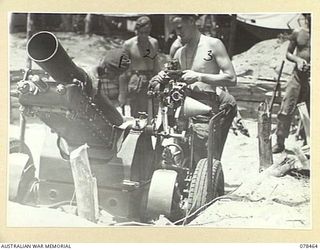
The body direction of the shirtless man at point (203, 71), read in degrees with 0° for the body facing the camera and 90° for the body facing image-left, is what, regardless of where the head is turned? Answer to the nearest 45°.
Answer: approximately 45°

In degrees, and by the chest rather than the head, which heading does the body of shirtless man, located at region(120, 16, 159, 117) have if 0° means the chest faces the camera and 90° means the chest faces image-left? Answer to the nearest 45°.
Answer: approximately 0°
